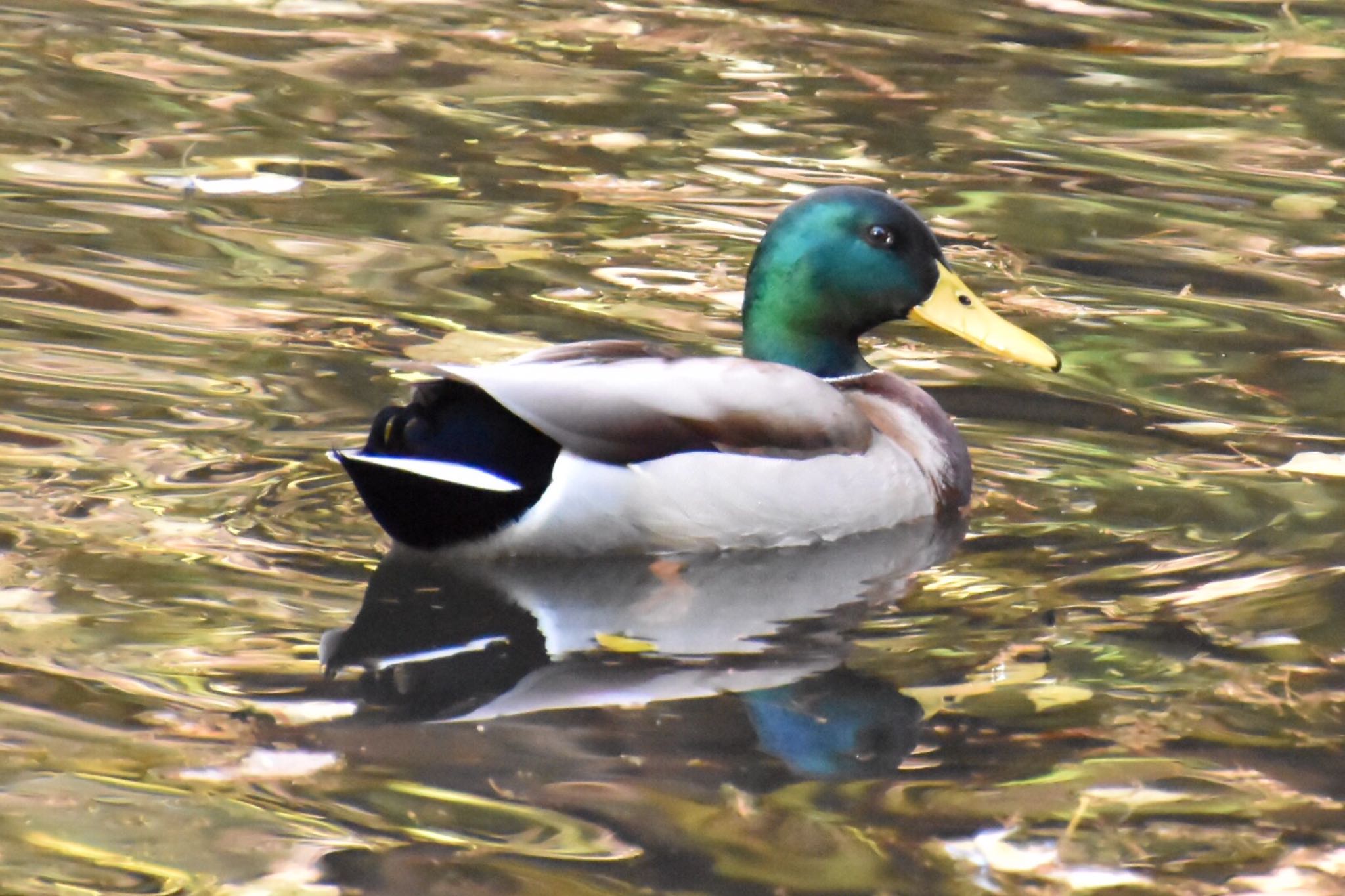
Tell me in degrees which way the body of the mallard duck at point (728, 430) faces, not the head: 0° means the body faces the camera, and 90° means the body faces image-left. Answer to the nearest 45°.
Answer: approximately 270°

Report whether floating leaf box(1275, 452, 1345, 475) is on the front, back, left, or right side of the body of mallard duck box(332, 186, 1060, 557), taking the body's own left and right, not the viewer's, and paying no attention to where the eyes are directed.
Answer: front
